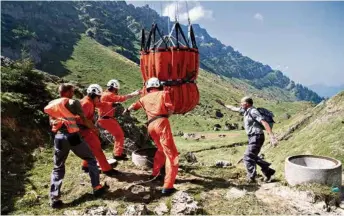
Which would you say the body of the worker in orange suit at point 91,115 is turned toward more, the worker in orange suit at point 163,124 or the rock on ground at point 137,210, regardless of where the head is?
the worker in orange suit

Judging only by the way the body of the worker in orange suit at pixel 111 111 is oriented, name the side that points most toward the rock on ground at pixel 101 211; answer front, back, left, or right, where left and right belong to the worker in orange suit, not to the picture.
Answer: right

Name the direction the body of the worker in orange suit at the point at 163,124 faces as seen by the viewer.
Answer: away from the camera

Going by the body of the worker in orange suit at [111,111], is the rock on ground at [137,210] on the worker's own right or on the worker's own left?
on the worker's own right

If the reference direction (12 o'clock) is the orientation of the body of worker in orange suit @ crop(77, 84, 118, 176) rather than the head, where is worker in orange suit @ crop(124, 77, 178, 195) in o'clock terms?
worker in orange suit @ crop(124, 77, 178, 195) is roughly at 1 o'clock from worker in orange suit @ crop(77, 84, 118, 176).

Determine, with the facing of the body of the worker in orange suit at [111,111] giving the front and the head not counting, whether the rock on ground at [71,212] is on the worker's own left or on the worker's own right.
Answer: on the worker's own right

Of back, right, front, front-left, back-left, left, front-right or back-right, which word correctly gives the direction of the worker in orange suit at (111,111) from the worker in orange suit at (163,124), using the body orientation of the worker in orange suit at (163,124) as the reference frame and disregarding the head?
front-left

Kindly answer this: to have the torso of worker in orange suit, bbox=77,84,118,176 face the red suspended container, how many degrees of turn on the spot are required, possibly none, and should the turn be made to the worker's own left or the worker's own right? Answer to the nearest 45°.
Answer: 0° — they already face it

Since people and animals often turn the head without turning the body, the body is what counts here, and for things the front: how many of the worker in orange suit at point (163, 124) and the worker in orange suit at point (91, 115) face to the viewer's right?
1

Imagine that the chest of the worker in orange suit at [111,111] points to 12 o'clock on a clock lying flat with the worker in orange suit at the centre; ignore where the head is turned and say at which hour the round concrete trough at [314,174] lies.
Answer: The round concrete trough is roughly at 1 o'clock from the worker in orange suit.

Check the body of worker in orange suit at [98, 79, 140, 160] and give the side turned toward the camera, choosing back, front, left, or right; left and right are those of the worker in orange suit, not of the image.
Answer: right

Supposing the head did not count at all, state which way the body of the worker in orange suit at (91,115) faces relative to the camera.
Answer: to the viewer's right
